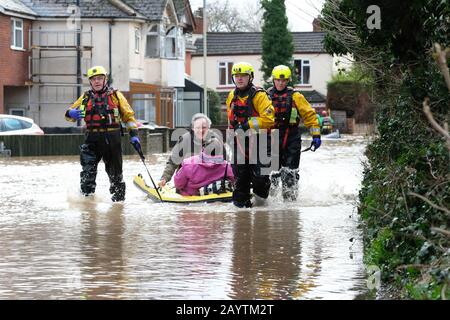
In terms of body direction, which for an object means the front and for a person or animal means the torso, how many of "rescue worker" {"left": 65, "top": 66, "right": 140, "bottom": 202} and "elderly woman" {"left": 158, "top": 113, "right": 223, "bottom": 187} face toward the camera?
2

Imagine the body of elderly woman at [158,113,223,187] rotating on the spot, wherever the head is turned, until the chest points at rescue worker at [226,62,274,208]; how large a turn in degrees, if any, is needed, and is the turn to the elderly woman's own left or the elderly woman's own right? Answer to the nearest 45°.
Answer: approximately 45° to the elderly woman's own left

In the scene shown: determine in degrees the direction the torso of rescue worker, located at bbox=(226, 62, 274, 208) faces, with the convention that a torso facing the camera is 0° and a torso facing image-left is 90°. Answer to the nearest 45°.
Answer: approximately 45°

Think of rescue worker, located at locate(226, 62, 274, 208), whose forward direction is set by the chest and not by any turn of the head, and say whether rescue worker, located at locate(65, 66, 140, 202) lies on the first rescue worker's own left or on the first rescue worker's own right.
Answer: on the first rescue worker's own right

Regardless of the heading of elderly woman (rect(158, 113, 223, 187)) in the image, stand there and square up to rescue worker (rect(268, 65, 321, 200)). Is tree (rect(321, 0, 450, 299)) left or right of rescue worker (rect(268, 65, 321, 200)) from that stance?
right

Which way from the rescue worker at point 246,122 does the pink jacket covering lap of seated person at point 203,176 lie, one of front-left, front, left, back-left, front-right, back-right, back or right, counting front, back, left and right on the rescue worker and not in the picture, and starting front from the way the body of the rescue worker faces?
right
